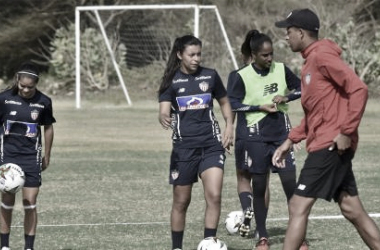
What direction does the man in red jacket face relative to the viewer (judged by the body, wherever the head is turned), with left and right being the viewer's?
facing to the left of the viewer

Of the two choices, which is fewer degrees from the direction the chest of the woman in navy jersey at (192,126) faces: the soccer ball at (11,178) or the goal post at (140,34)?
the soccer ball

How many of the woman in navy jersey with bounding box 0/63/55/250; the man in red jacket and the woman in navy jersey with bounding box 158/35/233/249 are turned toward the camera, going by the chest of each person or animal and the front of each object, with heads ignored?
2

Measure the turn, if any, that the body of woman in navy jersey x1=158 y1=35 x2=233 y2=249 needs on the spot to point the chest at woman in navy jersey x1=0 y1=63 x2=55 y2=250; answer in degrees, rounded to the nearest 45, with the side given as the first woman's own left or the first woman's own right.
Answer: approximately 90° to the first woman's own right

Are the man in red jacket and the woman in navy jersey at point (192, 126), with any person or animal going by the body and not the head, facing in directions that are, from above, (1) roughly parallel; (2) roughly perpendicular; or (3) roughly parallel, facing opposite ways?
roughly perpendicular

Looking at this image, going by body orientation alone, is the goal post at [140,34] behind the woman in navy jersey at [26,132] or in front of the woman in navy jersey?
behind

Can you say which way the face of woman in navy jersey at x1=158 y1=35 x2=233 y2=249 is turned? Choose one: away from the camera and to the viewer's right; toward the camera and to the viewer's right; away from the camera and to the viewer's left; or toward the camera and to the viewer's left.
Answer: toward the camera and to the viewer's right

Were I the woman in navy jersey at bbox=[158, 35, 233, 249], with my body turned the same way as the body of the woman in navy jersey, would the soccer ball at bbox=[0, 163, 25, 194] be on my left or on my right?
on my right
